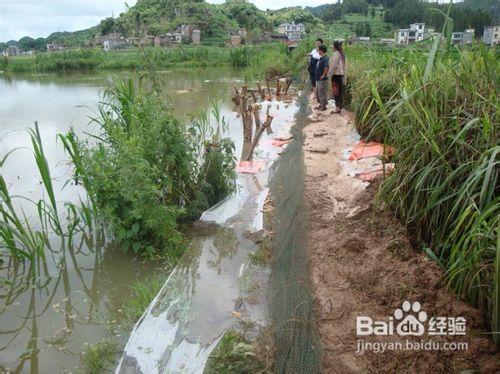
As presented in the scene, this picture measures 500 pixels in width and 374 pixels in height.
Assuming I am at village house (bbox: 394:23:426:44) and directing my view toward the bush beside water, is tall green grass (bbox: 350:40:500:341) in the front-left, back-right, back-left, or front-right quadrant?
front-left

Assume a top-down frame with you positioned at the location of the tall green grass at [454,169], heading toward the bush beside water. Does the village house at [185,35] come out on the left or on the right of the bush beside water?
right

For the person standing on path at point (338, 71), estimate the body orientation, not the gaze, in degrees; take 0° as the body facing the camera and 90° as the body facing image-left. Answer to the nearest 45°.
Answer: approximately 90°

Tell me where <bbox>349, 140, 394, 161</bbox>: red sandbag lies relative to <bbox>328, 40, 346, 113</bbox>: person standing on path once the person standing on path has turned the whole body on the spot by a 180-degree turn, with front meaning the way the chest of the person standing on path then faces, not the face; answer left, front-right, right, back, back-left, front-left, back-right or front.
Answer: right

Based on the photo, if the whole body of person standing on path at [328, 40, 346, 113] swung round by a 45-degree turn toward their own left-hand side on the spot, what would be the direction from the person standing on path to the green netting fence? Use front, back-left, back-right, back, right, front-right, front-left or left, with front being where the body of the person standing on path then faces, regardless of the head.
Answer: front-left

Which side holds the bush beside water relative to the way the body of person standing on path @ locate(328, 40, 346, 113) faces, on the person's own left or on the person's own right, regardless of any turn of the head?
on the person's own left

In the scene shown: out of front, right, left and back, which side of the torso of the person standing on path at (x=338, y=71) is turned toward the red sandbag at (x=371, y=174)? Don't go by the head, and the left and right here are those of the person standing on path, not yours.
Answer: left

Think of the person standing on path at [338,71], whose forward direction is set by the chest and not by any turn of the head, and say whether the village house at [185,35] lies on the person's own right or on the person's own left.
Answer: on the person's own right
